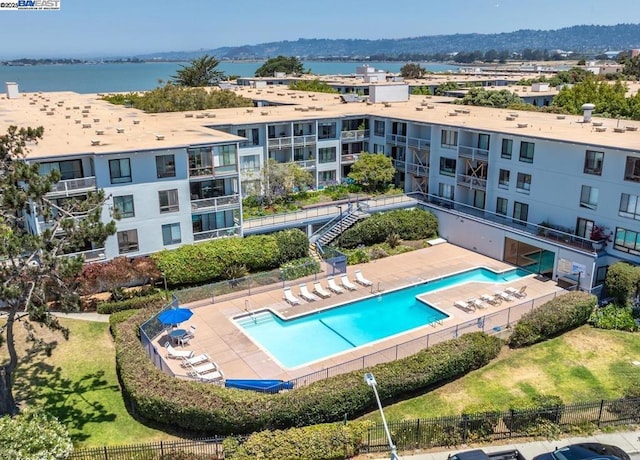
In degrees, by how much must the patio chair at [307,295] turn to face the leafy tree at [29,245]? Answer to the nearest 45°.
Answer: approximately 90° to its right

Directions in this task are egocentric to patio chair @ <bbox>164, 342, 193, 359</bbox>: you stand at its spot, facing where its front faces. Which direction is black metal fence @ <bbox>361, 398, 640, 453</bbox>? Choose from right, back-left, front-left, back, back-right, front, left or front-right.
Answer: front-right

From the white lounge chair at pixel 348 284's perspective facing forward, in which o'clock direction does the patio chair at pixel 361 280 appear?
The patio chair is roughly at 9 o'clock from the white lounge chair.

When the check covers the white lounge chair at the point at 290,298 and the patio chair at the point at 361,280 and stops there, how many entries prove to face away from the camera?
0

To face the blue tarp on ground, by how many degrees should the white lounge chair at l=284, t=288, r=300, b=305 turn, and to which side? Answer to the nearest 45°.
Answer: approximately 45° to its right

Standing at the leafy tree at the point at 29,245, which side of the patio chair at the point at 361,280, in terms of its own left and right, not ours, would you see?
right

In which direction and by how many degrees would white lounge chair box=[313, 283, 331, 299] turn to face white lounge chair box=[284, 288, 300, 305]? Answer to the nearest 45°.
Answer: approximately 90° to its right

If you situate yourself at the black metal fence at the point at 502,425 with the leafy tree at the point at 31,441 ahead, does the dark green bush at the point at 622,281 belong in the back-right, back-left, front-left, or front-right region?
back-right

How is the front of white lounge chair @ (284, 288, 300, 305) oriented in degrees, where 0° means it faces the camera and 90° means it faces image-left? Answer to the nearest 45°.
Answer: approximately 315°

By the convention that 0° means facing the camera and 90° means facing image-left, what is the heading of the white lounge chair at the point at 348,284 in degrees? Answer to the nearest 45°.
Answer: approximately 315°

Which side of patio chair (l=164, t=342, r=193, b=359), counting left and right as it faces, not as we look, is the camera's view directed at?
right

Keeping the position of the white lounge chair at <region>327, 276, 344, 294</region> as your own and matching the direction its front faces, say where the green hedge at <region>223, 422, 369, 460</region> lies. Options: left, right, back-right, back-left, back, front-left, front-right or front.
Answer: front-right

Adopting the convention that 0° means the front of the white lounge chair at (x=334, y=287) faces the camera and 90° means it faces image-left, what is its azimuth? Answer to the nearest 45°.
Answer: approximately 315°

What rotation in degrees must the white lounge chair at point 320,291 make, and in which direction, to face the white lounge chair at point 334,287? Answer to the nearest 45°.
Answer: approximately 90° to its left

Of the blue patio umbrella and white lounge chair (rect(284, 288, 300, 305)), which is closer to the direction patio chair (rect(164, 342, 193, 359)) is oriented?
the white lounge chair

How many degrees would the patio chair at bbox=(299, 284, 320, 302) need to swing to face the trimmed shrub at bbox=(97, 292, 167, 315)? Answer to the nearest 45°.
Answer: approximately 135° to its right
